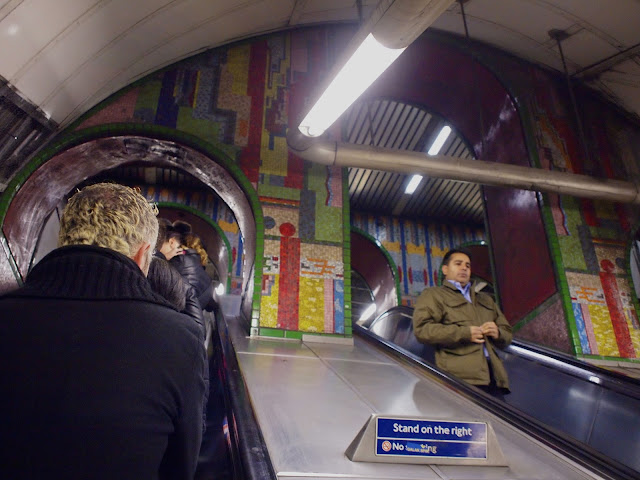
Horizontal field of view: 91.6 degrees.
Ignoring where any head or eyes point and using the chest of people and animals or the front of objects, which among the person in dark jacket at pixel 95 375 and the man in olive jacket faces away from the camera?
the person in dark jacket

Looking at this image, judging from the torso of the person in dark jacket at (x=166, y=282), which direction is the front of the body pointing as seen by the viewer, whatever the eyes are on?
away from the camera

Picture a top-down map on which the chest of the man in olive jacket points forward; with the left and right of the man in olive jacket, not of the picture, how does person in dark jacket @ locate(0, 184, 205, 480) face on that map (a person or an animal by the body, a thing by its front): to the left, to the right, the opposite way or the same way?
the opposite way

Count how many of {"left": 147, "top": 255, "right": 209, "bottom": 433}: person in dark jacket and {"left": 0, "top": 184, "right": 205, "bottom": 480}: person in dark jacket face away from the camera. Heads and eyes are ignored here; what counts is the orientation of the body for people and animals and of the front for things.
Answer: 2

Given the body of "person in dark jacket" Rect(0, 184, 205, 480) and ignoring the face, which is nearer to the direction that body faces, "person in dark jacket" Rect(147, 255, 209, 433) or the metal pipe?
the person in dark jacket

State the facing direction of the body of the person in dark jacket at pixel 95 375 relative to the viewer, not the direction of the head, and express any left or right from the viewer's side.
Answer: facing away from the viewer

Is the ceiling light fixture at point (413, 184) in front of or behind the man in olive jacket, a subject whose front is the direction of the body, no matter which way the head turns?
behind

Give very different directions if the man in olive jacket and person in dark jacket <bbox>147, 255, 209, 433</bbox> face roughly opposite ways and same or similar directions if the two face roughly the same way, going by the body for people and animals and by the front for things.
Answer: very different directions

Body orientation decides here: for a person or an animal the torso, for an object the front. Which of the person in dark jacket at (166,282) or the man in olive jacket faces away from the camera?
the person in dark jacket

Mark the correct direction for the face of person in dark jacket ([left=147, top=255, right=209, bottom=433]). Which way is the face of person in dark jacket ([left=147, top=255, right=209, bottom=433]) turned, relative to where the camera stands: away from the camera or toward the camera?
away from the camera

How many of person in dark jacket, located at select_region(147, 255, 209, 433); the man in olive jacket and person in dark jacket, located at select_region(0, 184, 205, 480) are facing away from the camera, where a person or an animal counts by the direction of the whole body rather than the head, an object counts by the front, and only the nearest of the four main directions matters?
2

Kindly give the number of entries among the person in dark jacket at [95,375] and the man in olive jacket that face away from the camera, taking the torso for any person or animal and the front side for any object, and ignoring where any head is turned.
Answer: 1
